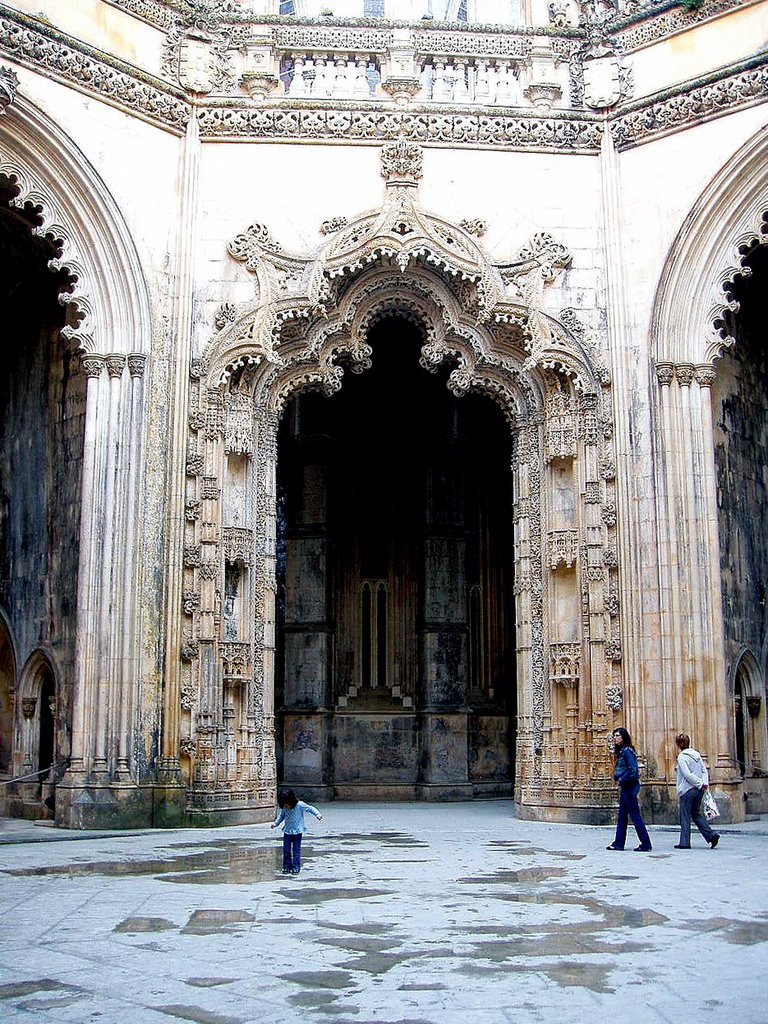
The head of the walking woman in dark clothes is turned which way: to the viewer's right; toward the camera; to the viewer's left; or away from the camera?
to the viewer's left

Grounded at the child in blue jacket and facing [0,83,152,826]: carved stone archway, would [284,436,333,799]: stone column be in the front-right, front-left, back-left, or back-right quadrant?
front-right

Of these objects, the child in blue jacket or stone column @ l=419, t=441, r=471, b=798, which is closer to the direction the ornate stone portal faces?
the child in blue jacket

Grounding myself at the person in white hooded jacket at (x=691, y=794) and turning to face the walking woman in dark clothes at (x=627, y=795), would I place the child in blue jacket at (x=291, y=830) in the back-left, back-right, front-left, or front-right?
front-left

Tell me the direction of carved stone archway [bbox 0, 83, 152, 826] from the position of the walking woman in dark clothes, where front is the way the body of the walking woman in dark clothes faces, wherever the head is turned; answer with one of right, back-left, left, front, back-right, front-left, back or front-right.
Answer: front

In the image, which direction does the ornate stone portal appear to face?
toward the camera

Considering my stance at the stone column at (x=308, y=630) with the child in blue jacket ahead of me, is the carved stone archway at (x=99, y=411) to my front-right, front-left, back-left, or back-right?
front-right

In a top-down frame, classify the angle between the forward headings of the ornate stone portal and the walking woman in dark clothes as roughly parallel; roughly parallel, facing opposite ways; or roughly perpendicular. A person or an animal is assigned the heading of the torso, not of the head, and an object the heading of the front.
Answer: roughly perpendicular

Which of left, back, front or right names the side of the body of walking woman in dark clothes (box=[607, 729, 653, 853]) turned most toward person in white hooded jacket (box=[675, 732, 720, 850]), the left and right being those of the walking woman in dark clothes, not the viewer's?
back

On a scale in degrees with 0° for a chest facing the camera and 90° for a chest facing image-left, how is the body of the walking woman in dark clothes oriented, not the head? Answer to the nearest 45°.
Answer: approximately 90°

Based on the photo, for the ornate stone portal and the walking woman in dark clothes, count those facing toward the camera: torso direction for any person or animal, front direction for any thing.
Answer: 1

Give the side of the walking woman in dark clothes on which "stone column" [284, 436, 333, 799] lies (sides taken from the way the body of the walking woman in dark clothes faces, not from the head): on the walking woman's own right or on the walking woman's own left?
on the walking woman's own right

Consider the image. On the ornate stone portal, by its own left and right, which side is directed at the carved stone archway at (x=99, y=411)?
right

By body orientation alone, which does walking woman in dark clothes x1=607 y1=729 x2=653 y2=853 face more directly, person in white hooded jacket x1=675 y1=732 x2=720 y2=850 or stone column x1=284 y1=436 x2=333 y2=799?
the stone column

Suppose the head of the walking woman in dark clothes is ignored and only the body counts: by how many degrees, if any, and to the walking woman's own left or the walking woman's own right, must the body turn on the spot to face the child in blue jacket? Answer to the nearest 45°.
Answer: approximately 45° to the walking woman's own left

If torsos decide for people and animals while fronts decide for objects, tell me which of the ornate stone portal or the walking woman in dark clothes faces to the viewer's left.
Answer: the walking woman in dark clothes

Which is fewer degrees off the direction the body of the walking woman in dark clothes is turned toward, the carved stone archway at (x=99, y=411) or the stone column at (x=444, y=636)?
the carved stone archway
